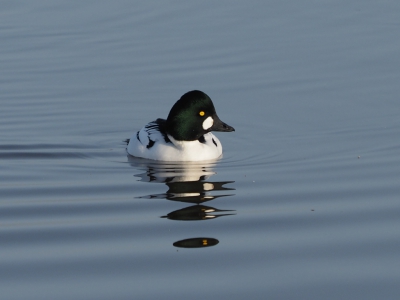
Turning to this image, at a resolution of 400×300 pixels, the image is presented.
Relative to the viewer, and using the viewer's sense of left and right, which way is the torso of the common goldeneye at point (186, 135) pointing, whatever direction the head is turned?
facing the viewer and to the right of the viewer
